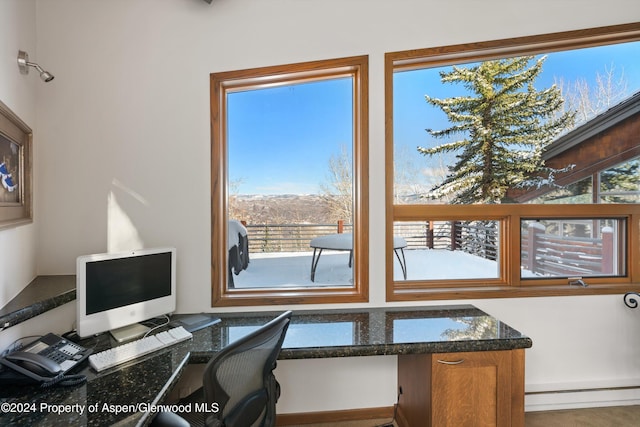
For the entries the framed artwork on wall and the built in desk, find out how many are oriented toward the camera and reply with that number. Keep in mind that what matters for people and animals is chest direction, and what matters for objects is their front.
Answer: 1

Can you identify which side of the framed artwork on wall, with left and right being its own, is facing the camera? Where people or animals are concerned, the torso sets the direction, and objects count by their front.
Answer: right

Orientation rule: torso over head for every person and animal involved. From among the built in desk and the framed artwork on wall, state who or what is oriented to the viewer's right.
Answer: the framed artwork on wall

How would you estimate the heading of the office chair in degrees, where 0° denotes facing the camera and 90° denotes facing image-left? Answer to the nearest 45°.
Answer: approximately 135°

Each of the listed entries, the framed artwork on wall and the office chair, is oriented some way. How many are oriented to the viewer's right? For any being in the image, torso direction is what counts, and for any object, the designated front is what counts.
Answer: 1

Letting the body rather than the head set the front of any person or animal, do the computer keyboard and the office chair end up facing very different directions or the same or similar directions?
very different directions

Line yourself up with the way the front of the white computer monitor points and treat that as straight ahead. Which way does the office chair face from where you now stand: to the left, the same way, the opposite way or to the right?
the opposite way
